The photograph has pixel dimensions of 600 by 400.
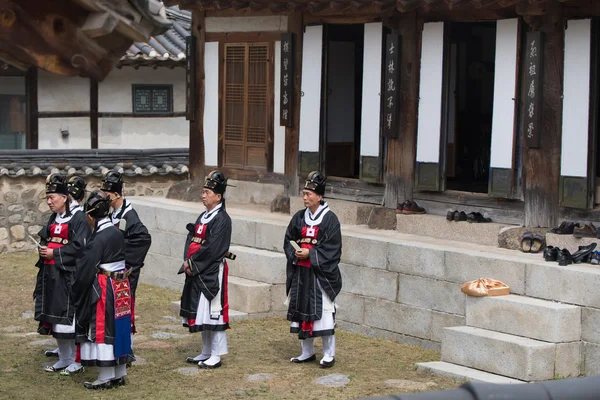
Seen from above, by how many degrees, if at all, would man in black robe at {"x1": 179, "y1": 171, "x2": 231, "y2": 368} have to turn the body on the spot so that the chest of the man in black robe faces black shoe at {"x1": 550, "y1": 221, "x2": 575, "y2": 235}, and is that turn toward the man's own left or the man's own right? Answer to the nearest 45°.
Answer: approximately 135° to the man's own left

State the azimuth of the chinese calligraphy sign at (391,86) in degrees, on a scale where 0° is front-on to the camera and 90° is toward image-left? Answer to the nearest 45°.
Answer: approximately 45°

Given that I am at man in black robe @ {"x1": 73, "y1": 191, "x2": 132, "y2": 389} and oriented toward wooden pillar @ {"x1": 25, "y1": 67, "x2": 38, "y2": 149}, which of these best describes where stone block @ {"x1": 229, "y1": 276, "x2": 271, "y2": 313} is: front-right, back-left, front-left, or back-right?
front-right

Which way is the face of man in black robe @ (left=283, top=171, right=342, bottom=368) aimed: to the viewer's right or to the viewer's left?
to the viewer's left

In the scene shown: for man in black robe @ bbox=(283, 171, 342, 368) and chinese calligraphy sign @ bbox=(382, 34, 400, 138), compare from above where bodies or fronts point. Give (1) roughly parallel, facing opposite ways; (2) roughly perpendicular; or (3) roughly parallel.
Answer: roughly parallel

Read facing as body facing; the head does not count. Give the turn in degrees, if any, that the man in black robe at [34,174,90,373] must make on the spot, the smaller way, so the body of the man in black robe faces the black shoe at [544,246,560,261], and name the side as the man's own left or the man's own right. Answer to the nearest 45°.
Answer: approximately 135° to the man's own left

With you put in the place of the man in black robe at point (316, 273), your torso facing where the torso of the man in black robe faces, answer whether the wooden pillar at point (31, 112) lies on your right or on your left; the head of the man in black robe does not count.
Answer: on your right

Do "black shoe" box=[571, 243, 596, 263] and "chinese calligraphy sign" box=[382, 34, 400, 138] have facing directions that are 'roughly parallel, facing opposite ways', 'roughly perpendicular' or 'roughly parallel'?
roughly parallel

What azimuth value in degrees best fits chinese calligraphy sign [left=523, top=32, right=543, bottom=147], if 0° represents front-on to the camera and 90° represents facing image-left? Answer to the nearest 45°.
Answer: approximately 45°

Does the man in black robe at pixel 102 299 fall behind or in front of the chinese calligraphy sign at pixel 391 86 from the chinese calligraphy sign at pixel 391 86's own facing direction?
in front

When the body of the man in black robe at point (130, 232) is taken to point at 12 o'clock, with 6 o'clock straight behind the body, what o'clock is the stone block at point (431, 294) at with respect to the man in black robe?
The stone block is roughly at 6 o'clock from the man in black robe.

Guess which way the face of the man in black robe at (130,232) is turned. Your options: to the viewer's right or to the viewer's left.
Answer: to the viewer's left

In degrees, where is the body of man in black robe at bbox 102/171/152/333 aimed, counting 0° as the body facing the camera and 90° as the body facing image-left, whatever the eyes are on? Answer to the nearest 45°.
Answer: approximately 90°

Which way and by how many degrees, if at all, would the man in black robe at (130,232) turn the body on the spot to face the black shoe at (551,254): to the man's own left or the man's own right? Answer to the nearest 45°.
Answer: approximately 180°

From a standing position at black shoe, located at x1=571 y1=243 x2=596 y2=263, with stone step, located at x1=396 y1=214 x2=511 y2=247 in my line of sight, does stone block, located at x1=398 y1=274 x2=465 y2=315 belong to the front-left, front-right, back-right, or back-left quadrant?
front-left
